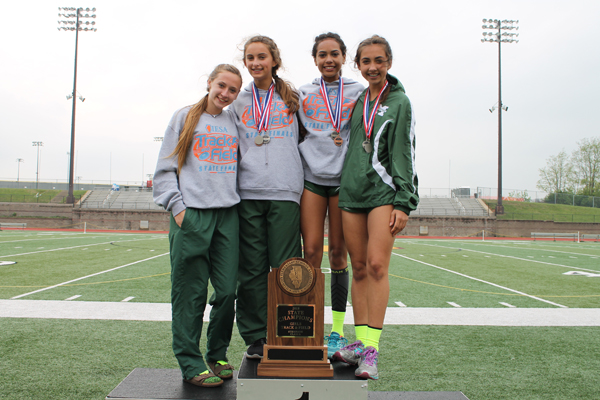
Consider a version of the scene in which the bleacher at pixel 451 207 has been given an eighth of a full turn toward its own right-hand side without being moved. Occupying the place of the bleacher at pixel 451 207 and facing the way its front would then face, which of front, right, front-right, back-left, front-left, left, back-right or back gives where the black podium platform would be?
front-left

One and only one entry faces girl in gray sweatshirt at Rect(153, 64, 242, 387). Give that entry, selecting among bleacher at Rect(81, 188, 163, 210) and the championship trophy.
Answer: the bleacher

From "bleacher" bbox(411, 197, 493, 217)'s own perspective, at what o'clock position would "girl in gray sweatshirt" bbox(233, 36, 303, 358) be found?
The girl in gray sweatshirt is roughly at 12 o'clock from the bleacher.

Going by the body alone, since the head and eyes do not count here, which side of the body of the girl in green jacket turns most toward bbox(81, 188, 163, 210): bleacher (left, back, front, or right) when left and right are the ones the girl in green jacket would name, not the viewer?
right

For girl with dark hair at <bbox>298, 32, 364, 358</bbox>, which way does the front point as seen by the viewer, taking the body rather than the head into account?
toward the camera

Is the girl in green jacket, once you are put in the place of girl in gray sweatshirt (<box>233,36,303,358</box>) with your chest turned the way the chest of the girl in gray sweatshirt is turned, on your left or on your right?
on your left

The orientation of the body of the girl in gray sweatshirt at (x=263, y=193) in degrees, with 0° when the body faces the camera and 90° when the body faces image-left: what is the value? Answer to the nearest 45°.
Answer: approximately 0°

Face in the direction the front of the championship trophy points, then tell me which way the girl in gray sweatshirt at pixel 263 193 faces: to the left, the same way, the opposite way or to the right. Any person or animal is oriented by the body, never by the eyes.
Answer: the same way

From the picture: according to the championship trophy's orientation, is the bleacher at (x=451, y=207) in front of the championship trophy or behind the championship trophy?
behind

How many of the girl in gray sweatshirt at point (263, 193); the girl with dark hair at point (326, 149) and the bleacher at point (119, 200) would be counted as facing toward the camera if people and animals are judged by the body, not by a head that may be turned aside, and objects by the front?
3

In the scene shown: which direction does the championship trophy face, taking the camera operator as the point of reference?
facing the viewer

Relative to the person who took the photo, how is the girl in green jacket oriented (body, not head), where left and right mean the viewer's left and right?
facing the viewer and to the left of the viewer
